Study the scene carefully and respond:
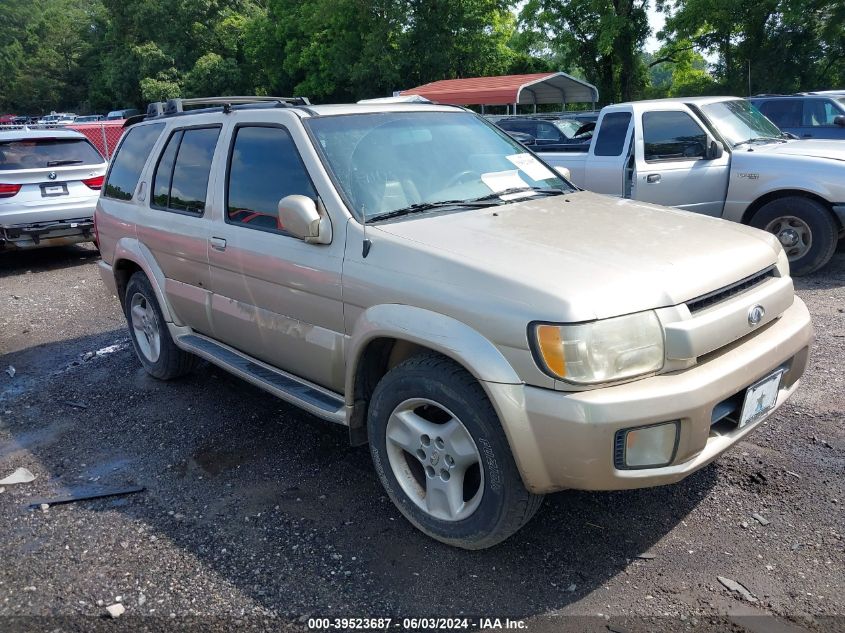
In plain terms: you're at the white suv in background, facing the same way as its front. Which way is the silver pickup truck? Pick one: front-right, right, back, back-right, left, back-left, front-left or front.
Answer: back-right

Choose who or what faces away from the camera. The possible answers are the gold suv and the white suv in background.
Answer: the white suv in background

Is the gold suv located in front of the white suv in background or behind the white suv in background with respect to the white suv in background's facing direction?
behind

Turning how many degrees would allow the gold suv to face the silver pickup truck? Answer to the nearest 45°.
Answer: approximately 90° to its left

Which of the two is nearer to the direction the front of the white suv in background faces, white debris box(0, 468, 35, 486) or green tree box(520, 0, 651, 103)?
the green tree

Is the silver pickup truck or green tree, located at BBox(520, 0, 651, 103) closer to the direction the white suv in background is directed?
the green tree

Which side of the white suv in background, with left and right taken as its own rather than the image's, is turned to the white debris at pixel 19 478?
back

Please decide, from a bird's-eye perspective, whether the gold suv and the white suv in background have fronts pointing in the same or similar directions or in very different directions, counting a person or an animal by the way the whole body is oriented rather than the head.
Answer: very different directions

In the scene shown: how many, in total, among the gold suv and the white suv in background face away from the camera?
1

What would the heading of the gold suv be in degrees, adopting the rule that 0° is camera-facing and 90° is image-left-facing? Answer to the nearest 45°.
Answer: approximately 315°

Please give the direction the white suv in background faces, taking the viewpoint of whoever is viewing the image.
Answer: facing away from the viewer
